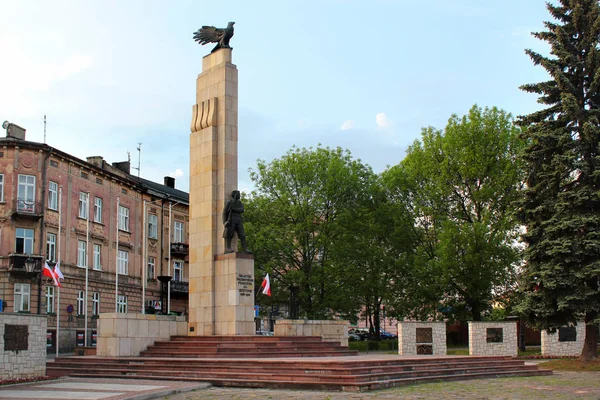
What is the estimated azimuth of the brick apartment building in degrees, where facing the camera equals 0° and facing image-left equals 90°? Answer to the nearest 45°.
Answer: approximately 315°

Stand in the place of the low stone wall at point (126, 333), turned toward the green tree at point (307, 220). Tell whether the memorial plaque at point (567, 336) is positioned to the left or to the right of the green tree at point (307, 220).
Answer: right

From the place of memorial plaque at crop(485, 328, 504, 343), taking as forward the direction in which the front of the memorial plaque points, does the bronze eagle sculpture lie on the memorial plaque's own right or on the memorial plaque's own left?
on the memorial plaque's own right

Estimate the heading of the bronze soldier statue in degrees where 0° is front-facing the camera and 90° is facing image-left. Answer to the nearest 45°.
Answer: approximately 315°

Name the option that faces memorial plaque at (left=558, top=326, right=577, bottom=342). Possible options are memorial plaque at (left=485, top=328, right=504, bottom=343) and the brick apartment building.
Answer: the brick apartment building

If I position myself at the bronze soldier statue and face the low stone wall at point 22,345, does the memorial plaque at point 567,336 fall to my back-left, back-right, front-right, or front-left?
back-left

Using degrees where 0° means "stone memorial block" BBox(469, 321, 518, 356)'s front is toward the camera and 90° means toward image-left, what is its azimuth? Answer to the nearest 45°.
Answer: approximately 0°
